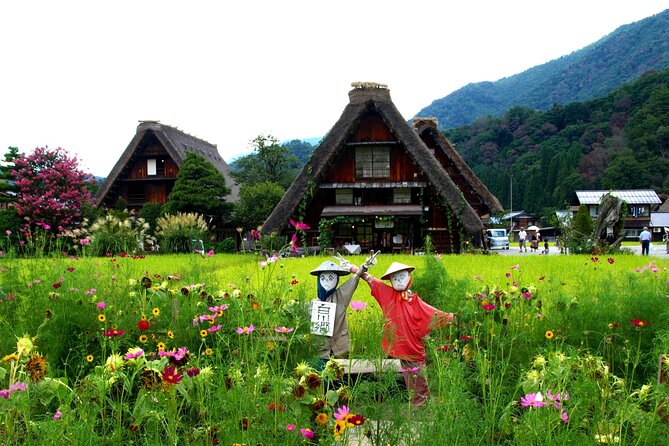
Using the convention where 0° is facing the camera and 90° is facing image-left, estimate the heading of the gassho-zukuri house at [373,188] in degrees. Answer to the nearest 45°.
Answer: approximately 0°

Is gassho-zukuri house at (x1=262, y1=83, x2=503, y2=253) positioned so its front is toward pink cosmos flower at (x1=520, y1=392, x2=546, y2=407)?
yes

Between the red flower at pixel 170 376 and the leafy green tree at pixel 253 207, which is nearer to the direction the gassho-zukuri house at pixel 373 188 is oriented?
the red flower

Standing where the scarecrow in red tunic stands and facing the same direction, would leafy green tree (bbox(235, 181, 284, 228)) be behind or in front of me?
behind

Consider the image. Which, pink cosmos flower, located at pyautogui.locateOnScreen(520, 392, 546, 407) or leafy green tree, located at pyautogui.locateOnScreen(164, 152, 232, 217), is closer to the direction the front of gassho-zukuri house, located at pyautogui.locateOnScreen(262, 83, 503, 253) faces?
the pink cosmos flower

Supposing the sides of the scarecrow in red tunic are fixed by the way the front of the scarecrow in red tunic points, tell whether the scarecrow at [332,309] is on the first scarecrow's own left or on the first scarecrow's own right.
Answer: on the first scarecrow's own right

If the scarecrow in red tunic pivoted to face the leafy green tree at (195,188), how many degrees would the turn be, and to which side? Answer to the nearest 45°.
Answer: approximately 135° to its right

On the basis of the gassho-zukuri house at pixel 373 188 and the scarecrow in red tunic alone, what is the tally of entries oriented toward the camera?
2

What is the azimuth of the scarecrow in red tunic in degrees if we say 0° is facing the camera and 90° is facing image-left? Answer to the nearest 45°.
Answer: approximately 0°

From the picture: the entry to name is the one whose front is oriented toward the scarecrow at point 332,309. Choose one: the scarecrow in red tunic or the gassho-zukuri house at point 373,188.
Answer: the gassho-zukuri house

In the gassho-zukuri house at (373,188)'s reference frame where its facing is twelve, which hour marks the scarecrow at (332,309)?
The scarecrow is roughly at 12 o'clock from the gassho-zukuri house.

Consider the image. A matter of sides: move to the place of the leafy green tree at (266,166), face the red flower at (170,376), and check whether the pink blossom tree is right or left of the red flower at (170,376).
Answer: right
